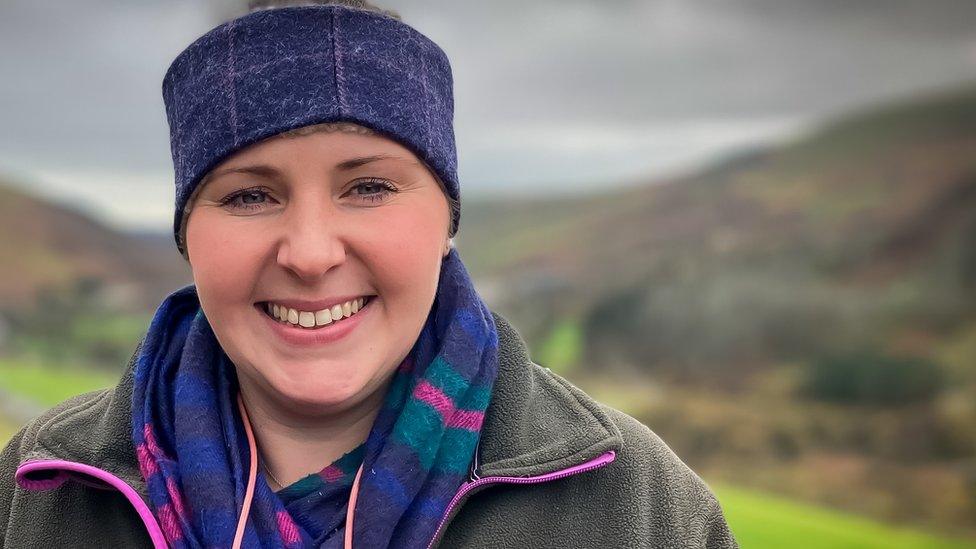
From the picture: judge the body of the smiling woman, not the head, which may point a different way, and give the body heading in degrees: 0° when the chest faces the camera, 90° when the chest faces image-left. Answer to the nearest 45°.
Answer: approximately 0°
